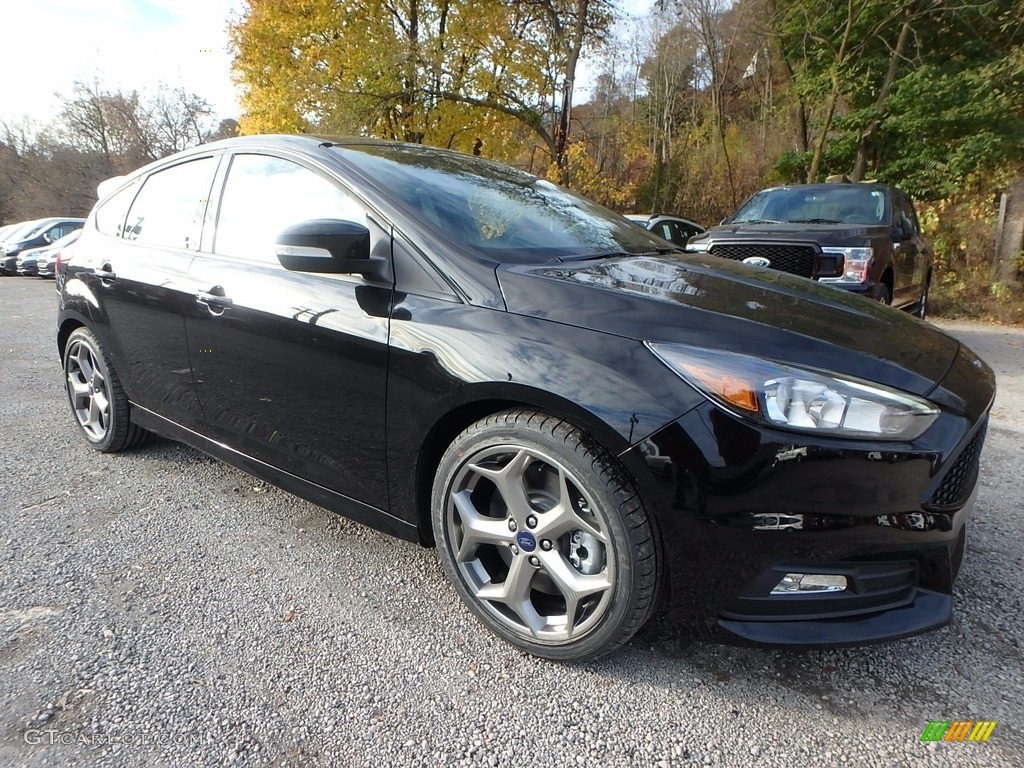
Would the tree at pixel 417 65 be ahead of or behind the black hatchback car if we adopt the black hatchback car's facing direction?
behind

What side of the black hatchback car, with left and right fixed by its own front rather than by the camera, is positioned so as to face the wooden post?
left

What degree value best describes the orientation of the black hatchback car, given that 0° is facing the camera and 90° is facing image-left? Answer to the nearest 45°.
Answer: approximately 315°

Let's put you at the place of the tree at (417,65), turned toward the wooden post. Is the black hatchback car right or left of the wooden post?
right

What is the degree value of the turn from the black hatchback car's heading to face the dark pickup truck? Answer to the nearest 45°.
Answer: approximately 90° to its left

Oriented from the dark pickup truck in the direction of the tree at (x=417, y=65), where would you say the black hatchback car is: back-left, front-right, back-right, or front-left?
back-left
